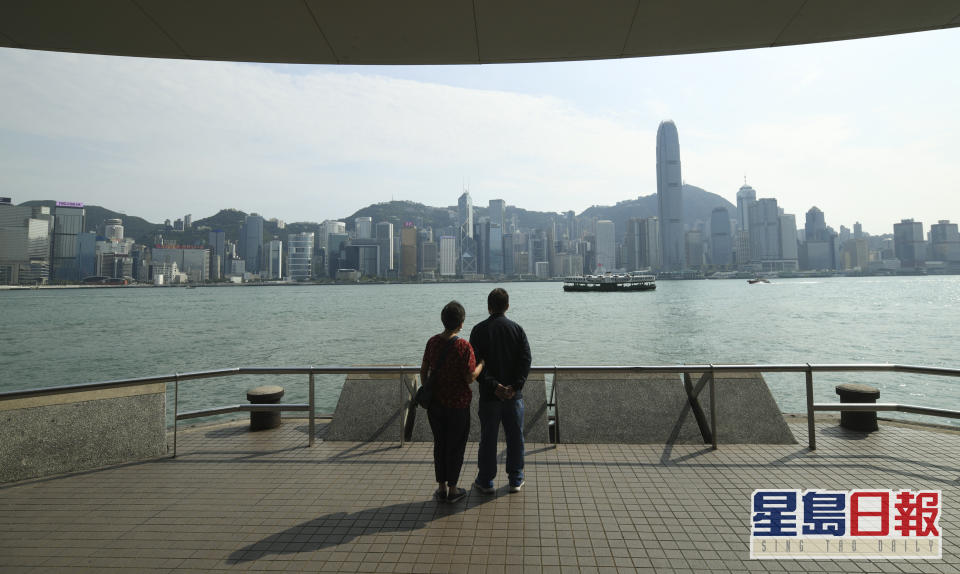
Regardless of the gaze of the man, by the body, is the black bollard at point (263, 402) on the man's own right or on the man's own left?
on the man's own left

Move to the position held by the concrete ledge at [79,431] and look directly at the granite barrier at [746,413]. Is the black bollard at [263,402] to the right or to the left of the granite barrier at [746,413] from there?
left

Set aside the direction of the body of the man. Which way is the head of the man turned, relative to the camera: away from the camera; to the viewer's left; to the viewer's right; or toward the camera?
away from the camera

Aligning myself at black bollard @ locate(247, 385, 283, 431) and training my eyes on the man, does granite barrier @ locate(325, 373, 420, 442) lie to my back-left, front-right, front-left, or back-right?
front-left

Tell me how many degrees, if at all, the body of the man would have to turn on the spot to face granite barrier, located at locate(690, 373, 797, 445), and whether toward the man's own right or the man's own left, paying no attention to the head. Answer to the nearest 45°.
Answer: approximately 45° to the man's own right

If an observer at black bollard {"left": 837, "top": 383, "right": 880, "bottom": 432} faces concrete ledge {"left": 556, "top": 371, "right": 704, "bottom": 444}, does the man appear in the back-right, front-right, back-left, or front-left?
front-left

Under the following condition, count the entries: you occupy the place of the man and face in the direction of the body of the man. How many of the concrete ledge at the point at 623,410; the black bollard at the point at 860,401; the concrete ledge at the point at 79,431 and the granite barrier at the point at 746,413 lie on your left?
1

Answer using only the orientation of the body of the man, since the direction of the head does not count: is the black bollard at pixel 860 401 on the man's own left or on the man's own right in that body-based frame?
on the man's own right

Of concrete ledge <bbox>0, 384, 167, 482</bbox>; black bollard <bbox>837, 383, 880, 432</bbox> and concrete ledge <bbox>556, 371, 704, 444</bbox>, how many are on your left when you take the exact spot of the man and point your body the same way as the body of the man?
1

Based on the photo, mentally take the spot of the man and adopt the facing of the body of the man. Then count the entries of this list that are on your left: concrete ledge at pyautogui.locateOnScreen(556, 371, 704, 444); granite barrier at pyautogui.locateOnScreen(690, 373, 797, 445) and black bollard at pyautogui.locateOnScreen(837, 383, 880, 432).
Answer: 0

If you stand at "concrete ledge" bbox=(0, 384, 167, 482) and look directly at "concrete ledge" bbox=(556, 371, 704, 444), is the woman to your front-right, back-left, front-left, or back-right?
front-right

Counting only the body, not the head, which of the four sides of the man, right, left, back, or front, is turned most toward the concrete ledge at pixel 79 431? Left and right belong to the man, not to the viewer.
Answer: left

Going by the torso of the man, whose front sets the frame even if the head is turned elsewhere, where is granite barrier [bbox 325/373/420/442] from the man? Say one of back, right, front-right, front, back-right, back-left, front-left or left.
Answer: front-left

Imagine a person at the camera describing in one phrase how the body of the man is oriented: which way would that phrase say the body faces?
away from the camera

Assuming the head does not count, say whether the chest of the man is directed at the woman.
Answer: no
